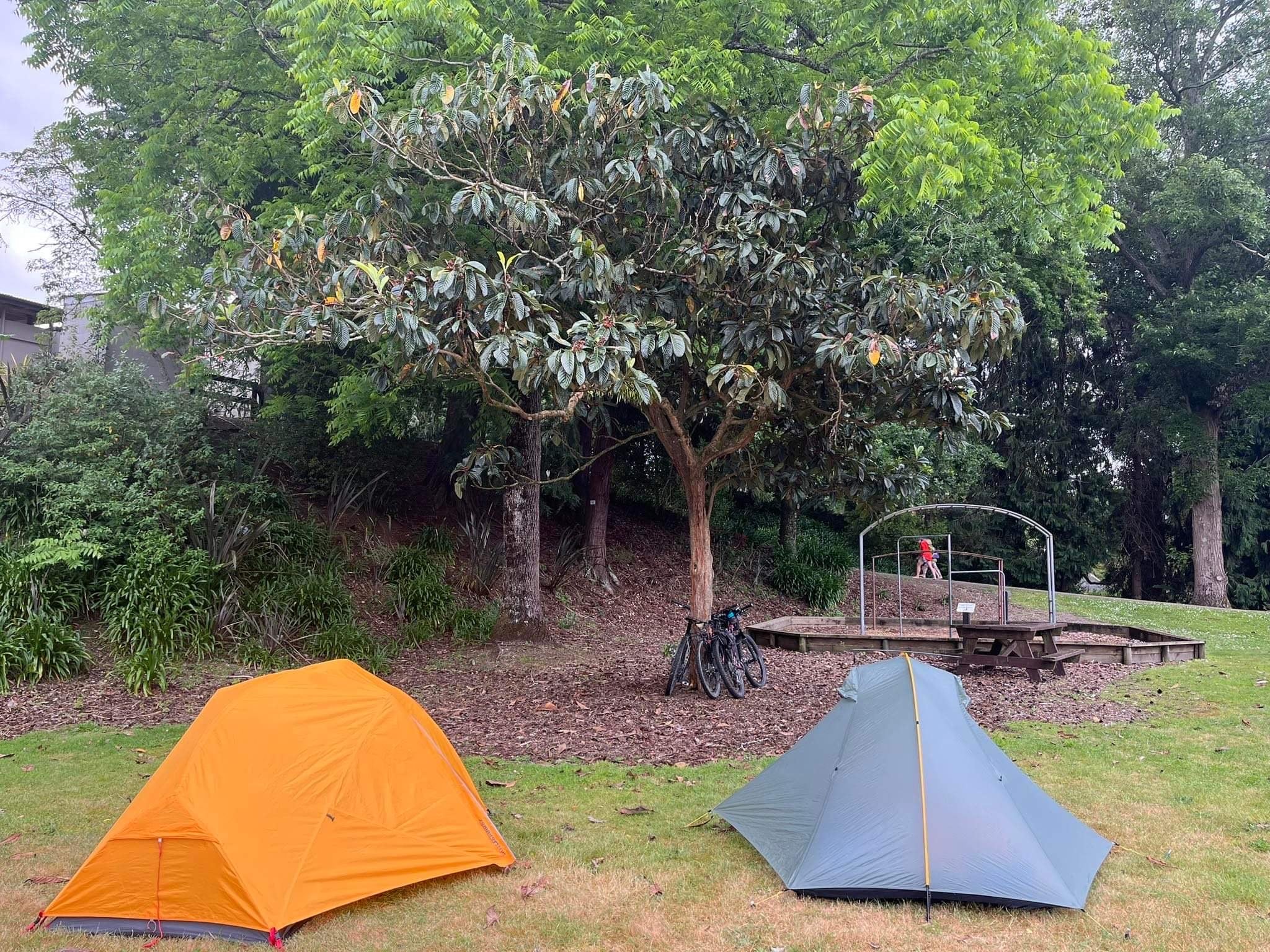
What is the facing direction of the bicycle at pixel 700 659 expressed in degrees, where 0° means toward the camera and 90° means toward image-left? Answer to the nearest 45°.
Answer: approximately 180°

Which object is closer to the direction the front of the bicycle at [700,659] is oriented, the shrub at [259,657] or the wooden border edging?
the shrub

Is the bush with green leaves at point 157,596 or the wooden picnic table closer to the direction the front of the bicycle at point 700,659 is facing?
the bush with green leaves
